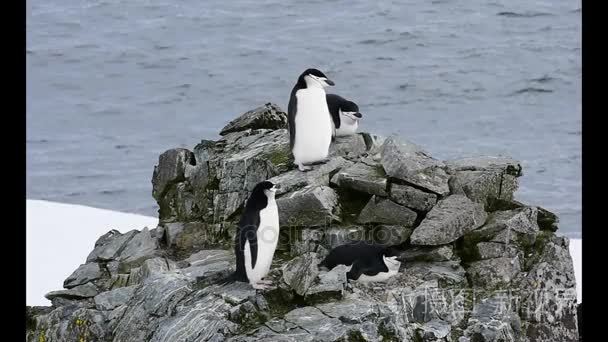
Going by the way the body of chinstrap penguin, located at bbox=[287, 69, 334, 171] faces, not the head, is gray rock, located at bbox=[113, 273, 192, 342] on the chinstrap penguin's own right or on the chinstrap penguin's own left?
on the chinstrap penguin's own right

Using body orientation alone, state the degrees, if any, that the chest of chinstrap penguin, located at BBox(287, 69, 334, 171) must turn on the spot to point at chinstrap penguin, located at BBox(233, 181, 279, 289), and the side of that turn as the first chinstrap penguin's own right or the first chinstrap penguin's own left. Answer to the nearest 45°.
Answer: approximately 45° to the first chinstrap penguin's own right

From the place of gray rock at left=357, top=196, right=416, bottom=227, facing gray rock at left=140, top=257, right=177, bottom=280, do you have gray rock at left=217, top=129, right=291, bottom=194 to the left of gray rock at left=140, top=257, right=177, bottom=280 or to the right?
right

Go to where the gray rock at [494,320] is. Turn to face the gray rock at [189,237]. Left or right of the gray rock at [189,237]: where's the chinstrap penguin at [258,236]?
left
